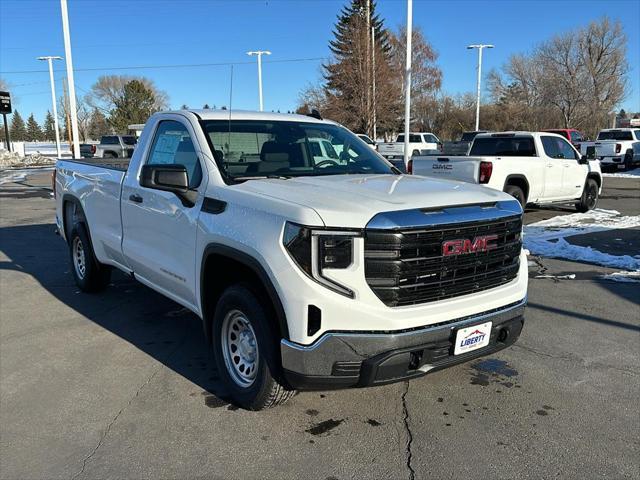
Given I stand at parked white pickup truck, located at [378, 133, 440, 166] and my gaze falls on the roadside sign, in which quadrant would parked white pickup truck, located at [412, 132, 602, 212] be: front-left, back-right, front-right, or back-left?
back-left

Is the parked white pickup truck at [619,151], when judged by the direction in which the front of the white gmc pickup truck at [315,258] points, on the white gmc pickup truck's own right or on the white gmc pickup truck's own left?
on the white gmc pickup truck's own left

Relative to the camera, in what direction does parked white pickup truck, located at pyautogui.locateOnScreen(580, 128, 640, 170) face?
facing away from the viewer and to the right of the viewer

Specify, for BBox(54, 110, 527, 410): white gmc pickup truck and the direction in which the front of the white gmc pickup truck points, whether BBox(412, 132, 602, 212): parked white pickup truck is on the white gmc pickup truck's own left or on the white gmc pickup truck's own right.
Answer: on the white gmc pickup truck's own left

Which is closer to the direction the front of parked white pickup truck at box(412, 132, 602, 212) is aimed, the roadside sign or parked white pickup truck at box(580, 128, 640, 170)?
the parked white pickup truck

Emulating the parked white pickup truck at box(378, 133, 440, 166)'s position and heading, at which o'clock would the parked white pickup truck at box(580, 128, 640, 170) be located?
the parked white pickup truck at box(580, 128, 640, 170) is roughly at 2 o'clock from the parked white pickup truck at box(378, 133, 440, 166).

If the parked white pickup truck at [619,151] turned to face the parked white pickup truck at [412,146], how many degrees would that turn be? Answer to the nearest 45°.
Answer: approximately 135° to its left

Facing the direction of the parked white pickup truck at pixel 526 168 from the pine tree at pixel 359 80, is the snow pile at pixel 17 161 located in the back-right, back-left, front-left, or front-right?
front-right

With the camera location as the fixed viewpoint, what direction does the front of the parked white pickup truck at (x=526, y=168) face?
facing away from the viewer and to the right of the viewer
